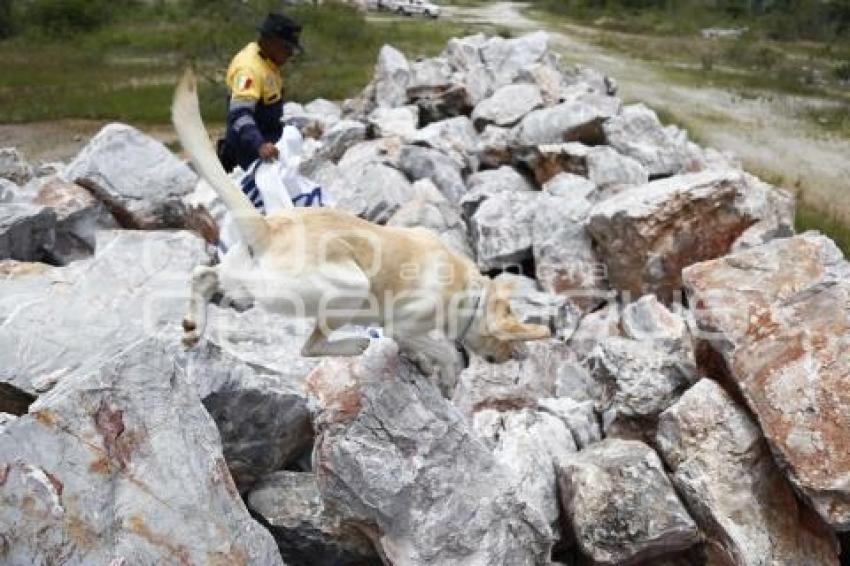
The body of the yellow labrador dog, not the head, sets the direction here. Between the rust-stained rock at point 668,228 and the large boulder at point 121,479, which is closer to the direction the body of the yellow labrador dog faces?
the rust-stained rock

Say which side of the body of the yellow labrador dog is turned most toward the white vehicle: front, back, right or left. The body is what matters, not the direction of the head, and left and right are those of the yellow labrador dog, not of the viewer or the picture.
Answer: left

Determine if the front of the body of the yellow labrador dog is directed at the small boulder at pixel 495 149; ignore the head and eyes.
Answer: no

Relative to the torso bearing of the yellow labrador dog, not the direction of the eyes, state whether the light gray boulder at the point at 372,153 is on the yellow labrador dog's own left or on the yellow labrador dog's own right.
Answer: on the yellow labrador dog's own left

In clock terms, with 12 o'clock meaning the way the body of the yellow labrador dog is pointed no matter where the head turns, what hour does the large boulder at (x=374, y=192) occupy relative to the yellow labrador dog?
The large boulder is roughly at 9 o'clock from the yellow labrador dog.

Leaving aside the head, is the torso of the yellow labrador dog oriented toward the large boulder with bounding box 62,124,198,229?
no

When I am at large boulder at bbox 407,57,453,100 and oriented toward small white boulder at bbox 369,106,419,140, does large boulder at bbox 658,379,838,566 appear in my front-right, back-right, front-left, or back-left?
front-left

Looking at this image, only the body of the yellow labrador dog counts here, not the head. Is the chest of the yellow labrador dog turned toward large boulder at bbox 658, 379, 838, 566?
yes

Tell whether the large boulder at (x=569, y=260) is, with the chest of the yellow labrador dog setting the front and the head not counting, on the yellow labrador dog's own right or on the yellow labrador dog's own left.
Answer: on the yellow labrador dog's own left

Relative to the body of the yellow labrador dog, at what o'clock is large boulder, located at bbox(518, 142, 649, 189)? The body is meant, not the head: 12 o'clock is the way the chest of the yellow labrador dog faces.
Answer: The large boulder is roughly at 10 o'clock from the yellow labrador dog.

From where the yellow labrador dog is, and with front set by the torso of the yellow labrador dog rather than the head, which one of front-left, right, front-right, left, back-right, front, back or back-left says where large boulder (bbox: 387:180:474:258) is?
left

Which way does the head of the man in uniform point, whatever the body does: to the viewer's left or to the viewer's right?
to the viewer's right

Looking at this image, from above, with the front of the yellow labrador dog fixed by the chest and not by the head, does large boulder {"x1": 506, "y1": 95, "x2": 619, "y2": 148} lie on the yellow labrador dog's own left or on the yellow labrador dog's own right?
on the yellow labrador dog's own left

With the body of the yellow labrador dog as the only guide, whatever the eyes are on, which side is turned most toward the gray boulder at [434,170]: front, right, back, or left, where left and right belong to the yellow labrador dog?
left

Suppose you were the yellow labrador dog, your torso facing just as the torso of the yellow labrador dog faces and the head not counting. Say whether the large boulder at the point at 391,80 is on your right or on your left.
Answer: on your left

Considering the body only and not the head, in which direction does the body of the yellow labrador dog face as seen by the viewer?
to the viewer's right

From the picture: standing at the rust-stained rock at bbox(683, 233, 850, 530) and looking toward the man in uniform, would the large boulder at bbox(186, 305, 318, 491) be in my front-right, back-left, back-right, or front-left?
front-left

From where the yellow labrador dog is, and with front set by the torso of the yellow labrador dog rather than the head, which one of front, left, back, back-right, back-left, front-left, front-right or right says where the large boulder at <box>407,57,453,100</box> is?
left

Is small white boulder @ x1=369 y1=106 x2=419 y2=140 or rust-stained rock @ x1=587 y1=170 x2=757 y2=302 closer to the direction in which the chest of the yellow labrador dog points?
the rust-stained rock
